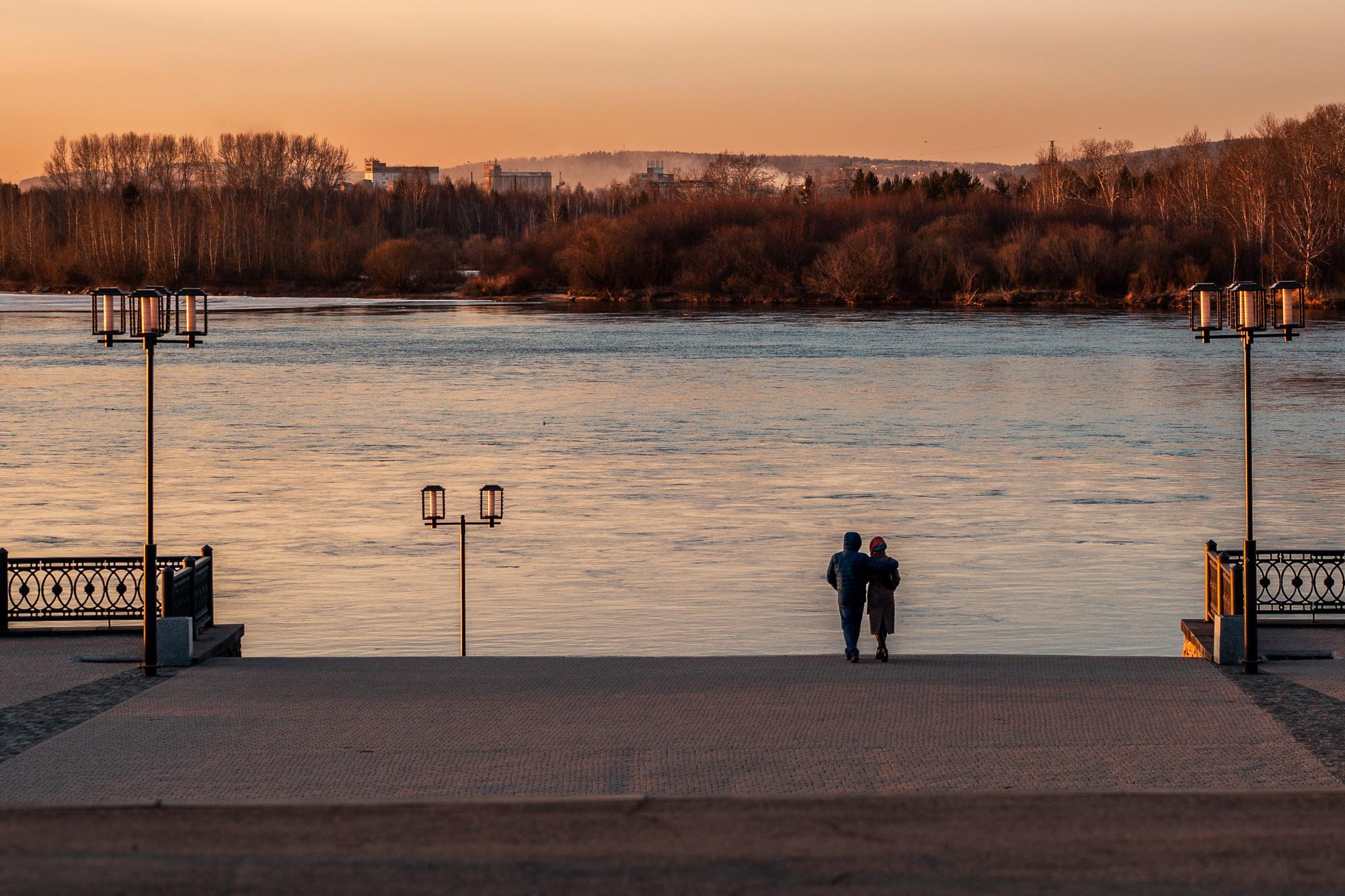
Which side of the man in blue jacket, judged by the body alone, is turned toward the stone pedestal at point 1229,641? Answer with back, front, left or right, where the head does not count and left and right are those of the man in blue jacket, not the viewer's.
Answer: right

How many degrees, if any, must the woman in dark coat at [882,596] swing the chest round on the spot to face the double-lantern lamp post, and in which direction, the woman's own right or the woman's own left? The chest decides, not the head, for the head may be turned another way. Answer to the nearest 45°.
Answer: approximately 45° to the woman's own left

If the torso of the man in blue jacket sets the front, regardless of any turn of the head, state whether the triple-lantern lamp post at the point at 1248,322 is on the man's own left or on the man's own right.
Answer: on the man's own right

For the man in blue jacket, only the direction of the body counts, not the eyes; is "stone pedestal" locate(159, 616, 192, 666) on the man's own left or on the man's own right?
on the man's own left

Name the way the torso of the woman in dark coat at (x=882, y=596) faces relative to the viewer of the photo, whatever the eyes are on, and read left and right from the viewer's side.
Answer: facing away from the viewer

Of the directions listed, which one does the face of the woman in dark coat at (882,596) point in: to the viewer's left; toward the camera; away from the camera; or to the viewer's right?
away from the camera

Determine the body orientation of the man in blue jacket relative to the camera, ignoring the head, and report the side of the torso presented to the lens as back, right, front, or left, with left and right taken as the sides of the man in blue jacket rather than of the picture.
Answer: back

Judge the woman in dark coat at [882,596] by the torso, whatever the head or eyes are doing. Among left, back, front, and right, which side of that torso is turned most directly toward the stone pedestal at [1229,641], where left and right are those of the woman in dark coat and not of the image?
right

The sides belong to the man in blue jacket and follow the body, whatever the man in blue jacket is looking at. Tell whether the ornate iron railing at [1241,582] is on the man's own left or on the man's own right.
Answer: on the man's own right

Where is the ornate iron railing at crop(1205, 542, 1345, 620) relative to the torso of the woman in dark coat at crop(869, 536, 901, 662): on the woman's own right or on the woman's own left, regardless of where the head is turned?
on the woman's own right

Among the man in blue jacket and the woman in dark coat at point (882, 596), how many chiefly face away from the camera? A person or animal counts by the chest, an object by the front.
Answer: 2
